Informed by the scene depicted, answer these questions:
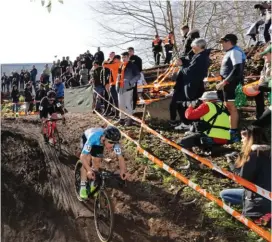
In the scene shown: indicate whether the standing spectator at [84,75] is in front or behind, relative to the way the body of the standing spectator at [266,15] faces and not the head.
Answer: in front

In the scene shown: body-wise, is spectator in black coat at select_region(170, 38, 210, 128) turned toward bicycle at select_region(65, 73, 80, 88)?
no

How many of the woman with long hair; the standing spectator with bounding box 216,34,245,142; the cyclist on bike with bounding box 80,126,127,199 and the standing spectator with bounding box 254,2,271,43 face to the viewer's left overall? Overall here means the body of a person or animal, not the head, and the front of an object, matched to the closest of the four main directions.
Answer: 3

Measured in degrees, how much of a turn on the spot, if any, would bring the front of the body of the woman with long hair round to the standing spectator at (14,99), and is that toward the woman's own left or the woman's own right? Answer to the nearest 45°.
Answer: approximately 45° to the woman's own right

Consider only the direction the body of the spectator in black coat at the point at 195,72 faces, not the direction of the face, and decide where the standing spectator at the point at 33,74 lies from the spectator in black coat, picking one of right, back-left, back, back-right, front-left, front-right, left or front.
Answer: front-right

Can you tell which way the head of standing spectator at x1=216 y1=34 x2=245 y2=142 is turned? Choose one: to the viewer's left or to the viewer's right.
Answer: to the viewer's left

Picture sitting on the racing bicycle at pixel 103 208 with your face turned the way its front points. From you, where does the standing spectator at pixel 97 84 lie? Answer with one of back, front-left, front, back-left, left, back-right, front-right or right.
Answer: back-left

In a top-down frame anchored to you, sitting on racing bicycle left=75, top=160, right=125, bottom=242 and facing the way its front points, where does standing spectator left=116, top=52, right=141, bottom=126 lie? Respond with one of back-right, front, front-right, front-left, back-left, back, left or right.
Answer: back-left

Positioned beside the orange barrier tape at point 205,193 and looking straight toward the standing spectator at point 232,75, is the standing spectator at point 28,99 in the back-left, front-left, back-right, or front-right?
front-left

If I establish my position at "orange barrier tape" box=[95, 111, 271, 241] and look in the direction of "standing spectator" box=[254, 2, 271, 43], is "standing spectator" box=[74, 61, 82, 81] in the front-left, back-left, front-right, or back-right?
front-left

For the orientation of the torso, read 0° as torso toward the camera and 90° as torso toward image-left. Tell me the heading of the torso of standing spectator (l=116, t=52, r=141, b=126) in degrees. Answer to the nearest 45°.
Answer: approximately 45°

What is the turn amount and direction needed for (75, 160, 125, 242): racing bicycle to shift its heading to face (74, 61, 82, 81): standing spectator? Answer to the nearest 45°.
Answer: approximately 135° to its left
